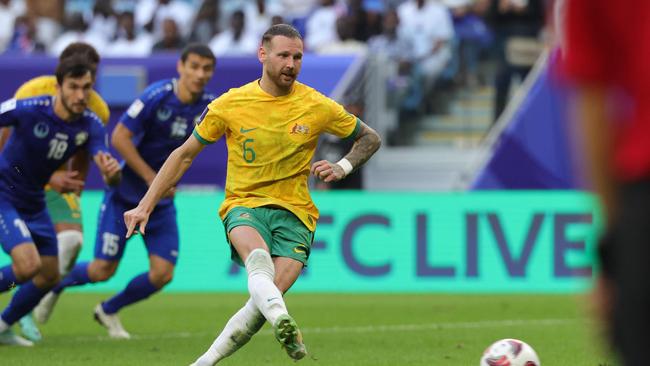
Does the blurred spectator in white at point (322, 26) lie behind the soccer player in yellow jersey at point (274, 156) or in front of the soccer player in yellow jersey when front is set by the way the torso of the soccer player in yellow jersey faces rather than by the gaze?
behind

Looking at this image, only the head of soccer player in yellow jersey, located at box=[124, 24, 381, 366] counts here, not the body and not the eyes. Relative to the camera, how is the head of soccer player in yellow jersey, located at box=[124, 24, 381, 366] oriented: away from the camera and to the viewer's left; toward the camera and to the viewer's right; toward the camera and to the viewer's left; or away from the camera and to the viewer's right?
toward the camera and to the viewer's right

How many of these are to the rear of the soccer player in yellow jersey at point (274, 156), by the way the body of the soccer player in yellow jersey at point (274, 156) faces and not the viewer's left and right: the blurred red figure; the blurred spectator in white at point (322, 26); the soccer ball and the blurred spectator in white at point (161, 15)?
2

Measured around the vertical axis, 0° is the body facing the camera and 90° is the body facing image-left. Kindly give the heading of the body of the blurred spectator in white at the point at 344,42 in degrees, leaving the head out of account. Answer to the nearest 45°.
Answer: approximately 0°

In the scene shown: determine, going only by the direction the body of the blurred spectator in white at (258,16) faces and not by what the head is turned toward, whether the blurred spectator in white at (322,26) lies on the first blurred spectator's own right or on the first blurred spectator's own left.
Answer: on the first blurred spectator's own left

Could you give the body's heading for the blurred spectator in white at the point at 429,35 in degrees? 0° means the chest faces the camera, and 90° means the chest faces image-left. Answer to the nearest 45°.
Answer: approximately 0°

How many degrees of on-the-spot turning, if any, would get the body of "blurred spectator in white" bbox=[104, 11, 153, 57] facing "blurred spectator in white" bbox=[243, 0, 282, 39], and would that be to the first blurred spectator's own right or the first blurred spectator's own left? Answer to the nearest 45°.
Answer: approximately 45° to the first blurred spectator's own left

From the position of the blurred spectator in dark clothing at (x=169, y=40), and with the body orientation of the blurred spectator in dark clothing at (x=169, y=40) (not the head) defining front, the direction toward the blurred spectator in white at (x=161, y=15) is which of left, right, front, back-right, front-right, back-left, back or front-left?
back
